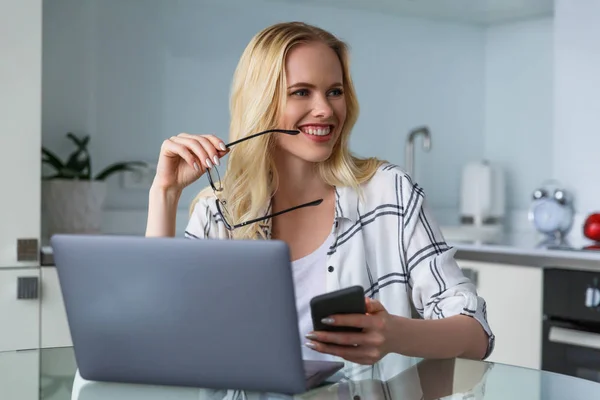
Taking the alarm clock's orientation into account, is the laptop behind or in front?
in front

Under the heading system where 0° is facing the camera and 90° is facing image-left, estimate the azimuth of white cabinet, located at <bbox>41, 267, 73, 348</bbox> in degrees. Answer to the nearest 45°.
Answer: approximately 0°

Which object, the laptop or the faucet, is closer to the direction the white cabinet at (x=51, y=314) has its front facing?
the laptop

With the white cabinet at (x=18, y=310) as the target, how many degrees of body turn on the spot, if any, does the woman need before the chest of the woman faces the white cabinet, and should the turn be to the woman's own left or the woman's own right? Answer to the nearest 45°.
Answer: approximately 135° to the woman's own right

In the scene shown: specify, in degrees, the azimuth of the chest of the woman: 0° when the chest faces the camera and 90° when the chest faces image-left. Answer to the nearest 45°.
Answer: approximately 0°

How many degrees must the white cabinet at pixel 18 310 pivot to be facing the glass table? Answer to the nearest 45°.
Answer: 0° — it already faces it

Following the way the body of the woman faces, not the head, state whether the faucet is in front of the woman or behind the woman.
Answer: behind
